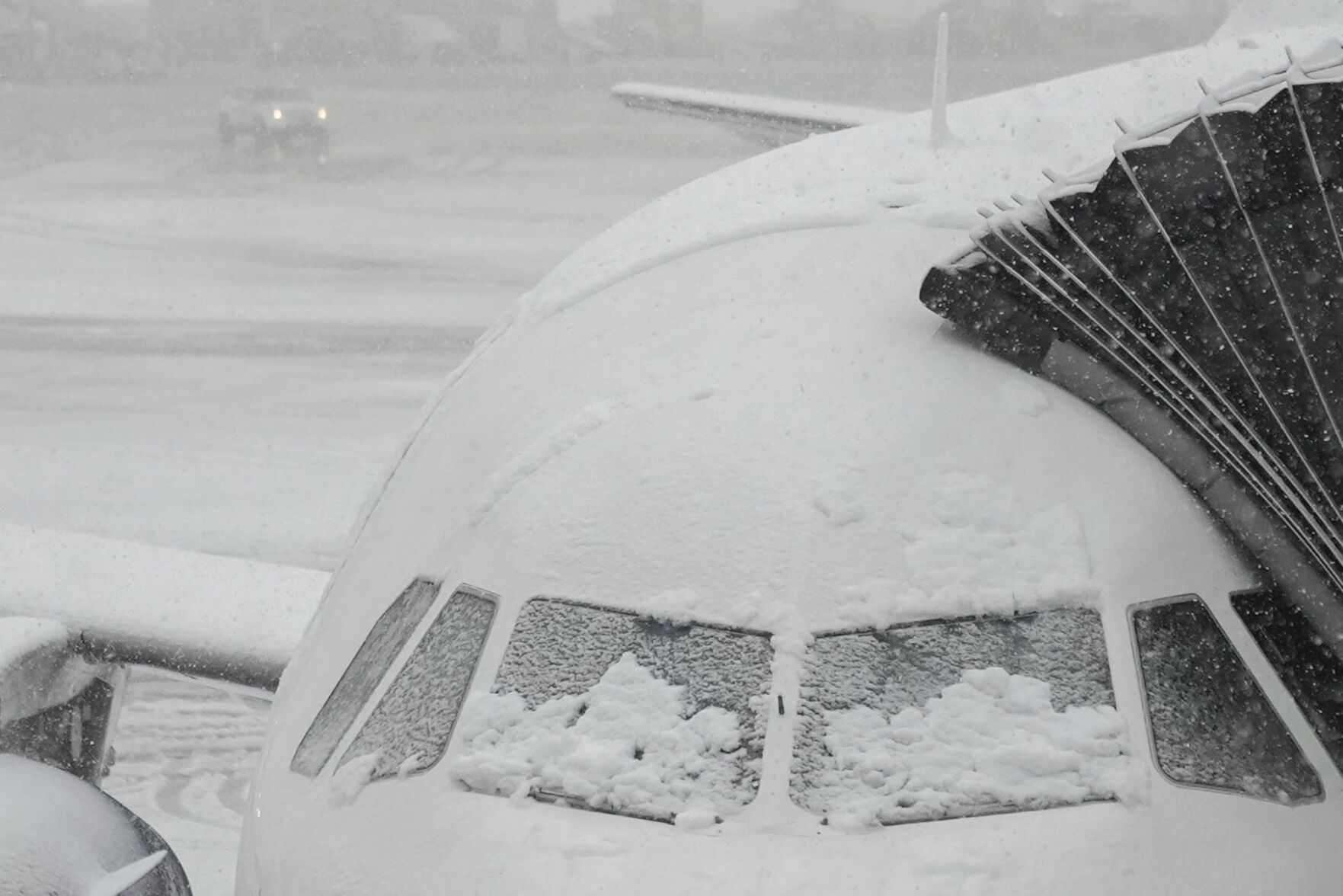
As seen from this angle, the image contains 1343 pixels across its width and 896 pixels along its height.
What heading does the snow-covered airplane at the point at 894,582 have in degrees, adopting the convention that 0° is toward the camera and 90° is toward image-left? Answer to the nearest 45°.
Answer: approximately 0°

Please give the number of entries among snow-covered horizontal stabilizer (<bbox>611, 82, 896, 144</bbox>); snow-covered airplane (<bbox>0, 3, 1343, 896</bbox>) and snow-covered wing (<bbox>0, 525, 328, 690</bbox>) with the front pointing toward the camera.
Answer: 3
